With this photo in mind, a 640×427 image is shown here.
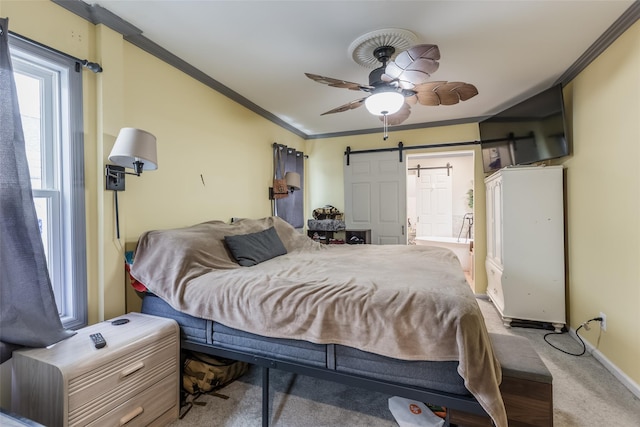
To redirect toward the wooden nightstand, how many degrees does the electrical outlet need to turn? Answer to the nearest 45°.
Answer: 0° — it already faces it

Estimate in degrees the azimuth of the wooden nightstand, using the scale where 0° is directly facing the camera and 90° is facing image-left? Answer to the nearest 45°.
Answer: approximately 315°

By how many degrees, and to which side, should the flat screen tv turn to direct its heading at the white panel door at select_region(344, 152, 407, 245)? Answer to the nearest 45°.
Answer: approximately 45° to its right

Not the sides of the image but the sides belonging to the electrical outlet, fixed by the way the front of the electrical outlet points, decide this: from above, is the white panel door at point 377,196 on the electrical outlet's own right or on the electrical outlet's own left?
on the electrical outlet's own right

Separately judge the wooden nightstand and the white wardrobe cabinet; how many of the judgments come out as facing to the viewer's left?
1

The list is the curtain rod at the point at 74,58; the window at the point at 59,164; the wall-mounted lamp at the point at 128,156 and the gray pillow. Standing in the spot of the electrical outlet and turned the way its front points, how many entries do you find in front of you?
4

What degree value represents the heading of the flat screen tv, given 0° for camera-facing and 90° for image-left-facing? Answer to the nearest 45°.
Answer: approximately 45°

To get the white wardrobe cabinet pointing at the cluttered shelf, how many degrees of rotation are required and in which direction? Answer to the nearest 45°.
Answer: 0° — it already faces it

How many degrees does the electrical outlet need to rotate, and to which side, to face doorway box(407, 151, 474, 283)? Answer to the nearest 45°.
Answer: approximately 90° to its right

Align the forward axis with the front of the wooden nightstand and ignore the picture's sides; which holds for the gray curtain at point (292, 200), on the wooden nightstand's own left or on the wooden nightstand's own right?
on the wooden nightstand's own left

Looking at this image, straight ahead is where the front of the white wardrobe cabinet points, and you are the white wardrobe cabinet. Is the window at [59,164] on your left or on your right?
on your left
